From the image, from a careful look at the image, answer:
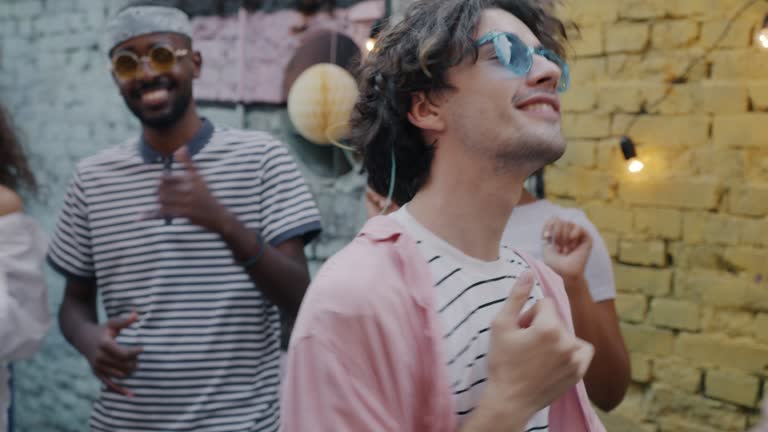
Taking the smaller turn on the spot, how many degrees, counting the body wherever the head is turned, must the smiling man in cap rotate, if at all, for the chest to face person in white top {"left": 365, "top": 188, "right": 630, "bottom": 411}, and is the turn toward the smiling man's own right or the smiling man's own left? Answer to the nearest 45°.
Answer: approximately 45° to the smiling man's own left

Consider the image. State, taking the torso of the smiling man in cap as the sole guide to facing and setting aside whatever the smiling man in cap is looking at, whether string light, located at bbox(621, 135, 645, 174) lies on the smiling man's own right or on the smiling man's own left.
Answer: on the smiling man's own left

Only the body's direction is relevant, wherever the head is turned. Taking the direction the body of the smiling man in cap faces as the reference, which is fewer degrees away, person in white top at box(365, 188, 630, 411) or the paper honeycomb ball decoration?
the person in white top

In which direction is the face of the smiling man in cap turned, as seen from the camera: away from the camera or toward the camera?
toward the camera

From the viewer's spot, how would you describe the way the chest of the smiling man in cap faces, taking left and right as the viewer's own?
facing the viewer

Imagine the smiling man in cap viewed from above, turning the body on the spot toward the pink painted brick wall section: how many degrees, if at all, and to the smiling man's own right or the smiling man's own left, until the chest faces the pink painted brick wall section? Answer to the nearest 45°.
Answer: approximately 180°

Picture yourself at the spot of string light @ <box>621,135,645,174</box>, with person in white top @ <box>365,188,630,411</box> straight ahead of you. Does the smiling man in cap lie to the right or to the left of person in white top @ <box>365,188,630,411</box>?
right

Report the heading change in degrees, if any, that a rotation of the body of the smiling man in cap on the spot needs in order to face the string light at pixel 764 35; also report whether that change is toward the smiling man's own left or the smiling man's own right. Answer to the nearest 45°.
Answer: approximately 90° to the smiling man's own left

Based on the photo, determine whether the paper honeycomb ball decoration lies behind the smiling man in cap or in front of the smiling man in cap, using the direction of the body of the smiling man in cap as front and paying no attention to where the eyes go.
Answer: behind
